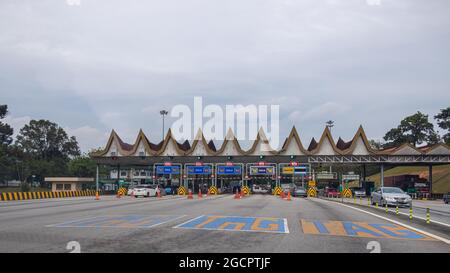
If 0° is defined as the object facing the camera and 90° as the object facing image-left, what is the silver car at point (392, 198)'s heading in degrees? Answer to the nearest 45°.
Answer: approximately 315°
